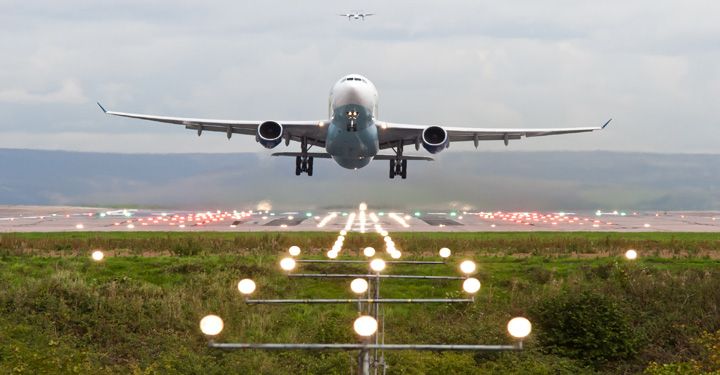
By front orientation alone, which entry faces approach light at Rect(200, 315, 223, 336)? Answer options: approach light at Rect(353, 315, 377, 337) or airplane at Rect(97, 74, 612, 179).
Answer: the airplane

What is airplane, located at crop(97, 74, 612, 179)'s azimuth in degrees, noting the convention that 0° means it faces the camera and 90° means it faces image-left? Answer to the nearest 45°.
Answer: approximately 0°

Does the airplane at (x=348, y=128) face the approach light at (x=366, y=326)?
yes

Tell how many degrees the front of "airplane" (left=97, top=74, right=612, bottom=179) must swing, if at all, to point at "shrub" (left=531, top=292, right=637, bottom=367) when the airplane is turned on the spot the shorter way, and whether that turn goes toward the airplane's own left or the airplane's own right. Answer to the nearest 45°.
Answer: approximately 45° to the airplane's own left
